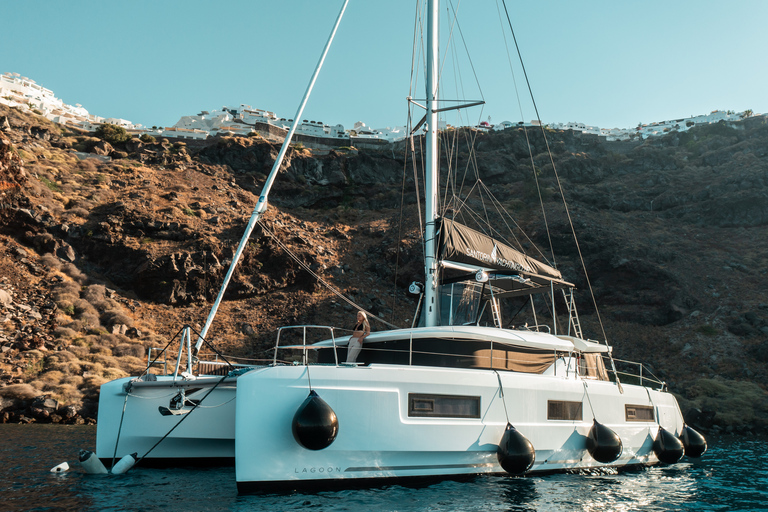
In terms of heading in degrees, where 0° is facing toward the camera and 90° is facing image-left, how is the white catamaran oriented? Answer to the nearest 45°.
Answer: approximately 45°

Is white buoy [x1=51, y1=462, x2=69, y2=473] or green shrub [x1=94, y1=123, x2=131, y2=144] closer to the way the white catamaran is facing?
the white buoy

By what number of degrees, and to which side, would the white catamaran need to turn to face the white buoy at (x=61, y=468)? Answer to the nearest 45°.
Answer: approximately 45° to its right

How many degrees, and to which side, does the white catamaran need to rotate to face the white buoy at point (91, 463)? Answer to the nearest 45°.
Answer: approximately 45° to its right

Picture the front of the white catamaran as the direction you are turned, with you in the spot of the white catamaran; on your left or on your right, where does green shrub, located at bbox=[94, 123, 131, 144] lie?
on your right
